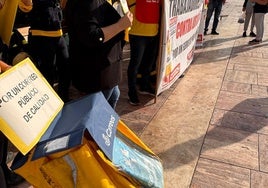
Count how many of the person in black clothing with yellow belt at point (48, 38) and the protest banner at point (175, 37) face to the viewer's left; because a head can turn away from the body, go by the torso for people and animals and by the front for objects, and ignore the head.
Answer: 0

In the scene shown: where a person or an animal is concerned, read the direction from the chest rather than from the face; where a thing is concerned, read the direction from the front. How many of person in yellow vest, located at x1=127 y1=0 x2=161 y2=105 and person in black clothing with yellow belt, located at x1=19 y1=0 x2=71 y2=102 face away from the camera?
0

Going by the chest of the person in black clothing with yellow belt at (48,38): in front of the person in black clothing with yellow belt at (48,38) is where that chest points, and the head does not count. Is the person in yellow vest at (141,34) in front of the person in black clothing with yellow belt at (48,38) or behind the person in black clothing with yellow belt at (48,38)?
in front

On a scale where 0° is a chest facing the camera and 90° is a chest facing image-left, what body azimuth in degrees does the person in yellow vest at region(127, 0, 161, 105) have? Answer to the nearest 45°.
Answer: approximately 315°

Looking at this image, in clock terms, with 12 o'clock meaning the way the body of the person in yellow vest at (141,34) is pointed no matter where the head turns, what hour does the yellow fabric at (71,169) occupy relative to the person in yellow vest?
The yellow fabric is roughly at 2 o'clock from the person in yellow vest.

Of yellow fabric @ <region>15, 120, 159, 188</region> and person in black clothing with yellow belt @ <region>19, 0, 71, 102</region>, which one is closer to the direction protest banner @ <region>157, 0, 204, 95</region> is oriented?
the yellow fabric

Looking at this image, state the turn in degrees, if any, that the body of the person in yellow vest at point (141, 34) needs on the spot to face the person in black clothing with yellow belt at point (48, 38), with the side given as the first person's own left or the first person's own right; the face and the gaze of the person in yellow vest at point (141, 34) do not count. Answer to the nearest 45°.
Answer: approximately 135° to the first person's own right

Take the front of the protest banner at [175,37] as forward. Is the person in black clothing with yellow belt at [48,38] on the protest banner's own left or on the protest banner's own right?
on the protest banner's own right
